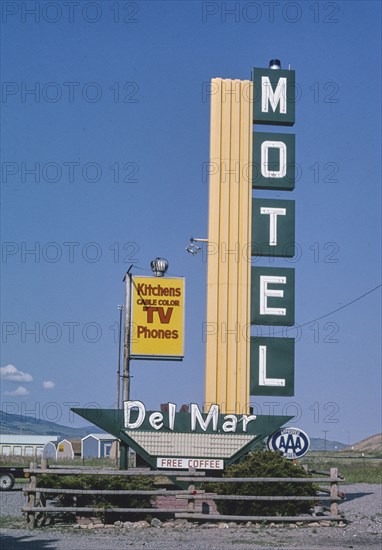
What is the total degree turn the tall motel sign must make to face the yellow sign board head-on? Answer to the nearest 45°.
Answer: approximately 135° to its right

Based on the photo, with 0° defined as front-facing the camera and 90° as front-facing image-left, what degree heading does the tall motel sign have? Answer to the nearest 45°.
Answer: approximately 0°

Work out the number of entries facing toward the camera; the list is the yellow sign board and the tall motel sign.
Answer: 2

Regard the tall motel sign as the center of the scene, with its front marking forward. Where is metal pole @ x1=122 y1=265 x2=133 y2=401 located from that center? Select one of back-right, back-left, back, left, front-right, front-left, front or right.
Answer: back-right
